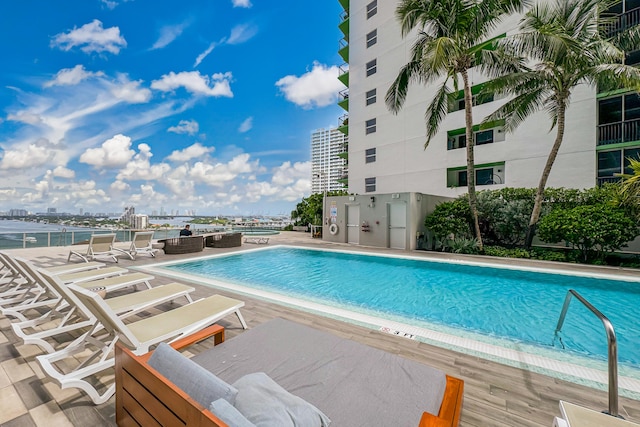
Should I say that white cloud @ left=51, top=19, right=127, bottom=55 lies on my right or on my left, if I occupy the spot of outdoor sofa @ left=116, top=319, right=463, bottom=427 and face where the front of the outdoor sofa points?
on my left

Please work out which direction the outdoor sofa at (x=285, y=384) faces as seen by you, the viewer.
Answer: facing away from the viewer and to the right of the viewer

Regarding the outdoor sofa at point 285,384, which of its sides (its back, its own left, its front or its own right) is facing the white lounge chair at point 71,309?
left

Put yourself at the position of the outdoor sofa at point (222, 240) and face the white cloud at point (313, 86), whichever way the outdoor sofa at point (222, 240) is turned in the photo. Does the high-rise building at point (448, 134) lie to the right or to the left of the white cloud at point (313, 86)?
right

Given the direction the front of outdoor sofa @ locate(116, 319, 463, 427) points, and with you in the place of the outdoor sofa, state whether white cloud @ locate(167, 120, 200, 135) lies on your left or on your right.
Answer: on your left

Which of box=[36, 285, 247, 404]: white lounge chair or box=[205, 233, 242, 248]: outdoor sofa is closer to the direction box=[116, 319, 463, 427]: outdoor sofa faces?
the outdoor sofa
